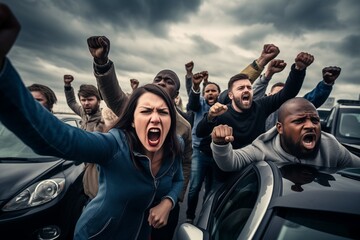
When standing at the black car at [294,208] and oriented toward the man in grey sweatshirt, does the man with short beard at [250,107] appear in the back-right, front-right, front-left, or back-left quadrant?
front-left

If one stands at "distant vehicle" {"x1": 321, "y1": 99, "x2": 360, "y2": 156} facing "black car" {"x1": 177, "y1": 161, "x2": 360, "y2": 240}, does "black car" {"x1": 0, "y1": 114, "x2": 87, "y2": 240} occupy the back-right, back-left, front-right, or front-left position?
front-right

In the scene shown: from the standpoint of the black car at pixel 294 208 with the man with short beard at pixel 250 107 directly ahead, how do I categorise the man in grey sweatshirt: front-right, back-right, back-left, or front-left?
front-right

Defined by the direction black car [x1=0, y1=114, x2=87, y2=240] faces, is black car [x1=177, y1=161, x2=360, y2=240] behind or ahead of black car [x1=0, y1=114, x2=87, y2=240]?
ahead

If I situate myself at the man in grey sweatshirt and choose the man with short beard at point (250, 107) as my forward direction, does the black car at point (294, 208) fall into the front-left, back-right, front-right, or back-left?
back-left

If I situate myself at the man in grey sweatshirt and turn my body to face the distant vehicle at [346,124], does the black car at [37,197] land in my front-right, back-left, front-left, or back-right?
back-left

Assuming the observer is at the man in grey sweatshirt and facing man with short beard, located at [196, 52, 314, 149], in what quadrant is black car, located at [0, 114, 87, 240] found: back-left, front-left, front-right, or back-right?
front-left

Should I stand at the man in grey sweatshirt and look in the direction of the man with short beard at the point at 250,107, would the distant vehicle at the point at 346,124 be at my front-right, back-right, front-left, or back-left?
front-right
